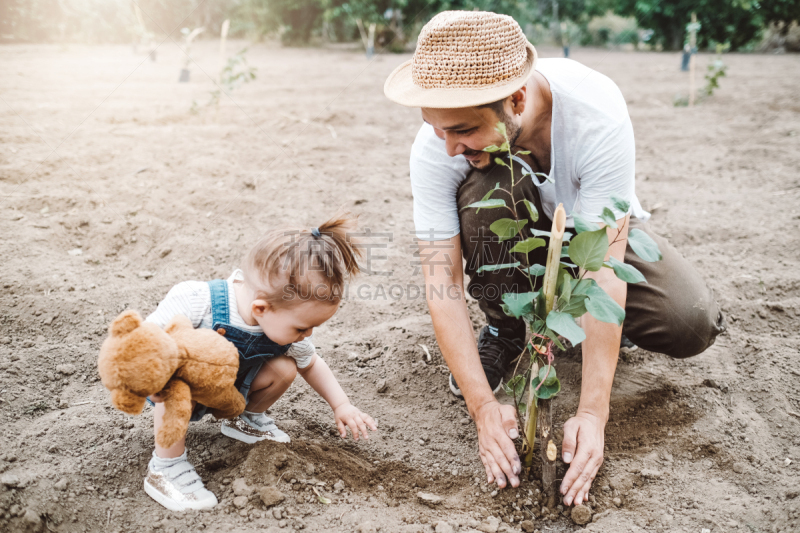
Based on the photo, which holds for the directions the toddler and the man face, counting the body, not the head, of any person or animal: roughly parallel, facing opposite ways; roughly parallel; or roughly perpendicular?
roughly perpendicular

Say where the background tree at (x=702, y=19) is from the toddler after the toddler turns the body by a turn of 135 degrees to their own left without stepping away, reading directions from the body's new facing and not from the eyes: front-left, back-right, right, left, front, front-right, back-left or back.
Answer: front-right

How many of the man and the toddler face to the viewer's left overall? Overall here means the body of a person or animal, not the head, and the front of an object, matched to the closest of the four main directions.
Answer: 0

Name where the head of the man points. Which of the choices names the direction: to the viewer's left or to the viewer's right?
to the viewer's left

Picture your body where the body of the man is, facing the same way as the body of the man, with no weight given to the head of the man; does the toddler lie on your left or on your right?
on your right

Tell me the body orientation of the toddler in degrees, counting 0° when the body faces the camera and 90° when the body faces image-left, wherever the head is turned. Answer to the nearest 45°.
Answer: approximately 315°

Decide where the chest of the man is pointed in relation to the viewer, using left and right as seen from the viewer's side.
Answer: facing the viewer

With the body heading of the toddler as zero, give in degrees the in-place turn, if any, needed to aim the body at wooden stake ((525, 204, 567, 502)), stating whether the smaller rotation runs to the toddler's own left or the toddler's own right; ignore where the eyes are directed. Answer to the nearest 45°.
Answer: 0° — they already face it
